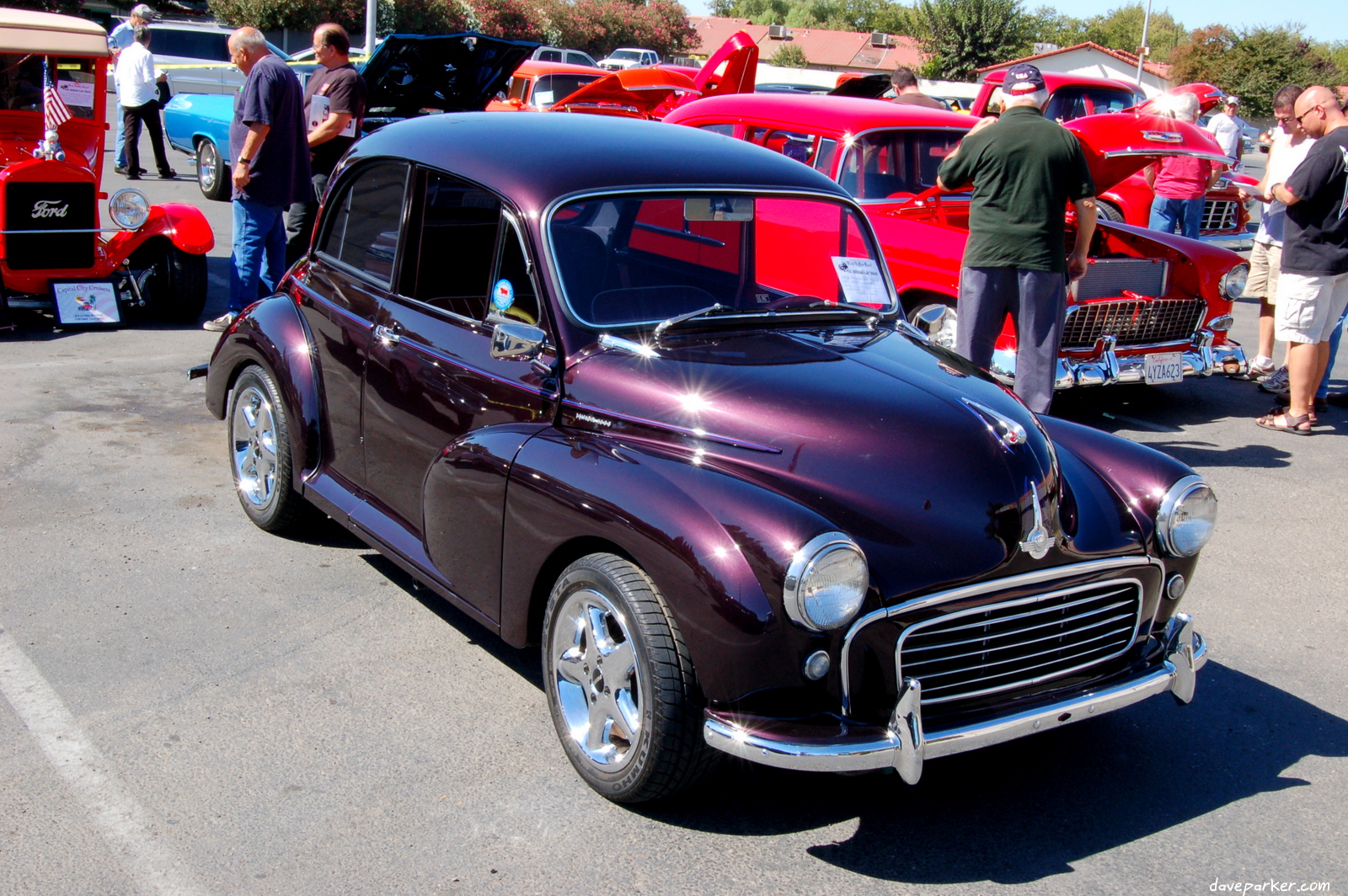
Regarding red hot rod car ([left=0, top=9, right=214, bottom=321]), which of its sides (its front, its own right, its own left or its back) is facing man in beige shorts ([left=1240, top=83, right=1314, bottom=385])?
left

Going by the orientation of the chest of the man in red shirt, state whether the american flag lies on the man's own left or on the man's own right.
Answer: on the man's own left

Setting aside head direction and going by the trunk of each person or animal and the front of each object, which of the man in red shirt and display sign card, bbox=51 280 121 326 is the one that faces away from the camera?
the man in red shirt

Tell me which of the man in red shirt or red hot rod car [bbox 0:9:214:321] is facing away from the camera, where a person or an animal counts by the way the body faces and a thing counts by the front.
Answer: the man in red shirt

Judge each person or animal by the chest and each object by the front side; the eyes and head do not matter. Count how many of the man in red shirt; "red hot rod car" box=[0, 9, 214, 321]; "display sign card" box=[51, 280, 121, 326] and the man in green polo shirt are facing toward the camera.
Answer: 2

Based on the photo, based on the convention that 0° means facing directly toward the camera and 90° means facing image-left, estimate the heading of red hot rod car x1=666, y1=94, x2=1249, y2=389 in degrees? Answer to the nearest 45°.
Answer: approximately 315°

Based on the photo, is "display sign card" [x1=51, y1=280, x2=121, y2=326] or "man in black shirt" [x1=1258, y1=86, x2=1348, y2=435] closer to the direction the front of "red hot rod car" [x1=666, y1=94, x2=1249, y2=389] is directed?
the man in black shirt

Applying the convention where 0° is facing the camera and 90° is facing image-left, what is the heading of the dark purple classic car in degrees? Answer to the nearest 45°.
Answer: approximately 315°

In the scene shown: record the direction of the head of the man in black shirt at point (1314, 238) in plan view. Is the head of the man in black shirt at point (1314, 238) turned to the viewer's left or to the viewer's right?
to the viewer's left

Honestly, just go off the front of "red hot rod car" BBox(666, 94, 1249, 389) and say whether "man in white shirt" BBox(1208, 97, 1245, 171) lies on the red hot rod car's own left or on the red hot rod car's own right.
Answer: on the red hot rod car's own left

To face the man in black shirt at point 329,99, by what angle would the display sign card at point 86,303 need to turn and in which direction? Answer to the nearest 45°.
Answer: approximately 90° to its left

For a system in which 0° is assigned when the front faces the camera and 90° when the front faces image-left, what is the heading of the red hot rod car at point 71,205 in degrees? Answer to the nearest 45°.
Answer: approximately 0°
